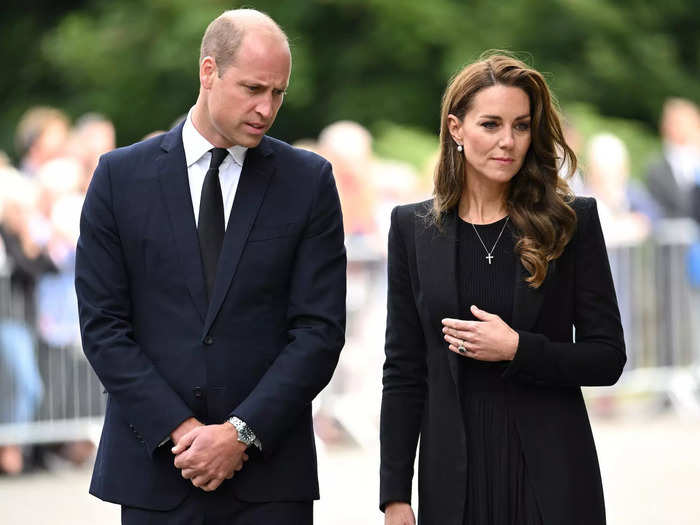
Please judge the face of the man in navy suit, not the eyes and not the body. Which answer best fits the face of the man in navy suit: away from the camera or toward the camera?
toward the camera

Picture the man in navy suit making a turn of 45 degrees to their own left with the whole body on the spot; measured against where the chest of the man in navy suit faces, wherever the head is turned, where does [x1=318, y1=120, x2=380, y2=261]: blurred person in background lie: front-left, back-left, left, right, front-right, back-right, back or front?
back-left

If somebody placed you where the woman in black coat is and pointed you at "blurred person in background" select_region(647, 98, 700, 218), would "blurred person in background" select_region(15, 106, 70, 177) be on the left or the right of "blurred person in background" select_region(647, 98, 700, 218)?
left

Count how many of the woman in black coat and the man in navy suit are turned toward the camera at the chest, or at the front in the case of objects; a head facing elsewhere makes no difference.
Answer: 2

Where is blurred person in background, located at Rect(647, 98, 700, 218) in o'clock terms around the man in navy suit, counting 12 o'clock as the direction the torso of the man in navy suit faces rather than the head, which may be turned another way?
The blurred person in background is roughly at 7 o'clock from the man in navy suit.

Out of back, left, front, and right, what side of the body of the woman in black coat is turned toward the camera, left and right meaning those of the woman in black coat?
front

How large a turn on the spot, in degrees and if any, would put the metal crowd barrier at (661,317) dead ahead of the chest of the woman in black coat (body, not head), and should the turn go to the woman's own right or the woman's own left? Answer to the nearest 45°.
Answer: approximately 180°

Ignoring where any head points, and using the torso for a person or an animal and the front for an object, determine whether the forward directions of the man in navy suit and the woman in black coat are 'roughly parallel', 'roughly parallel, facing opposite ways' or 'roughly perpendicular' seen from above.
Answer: roughly parallel

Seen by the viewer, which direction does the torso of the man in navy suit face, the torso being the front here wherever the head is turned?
toward the camera

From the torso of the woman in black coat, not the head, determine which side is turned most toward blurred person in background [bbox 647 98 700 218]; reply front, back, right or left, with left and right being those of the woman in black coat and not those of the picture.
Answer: back

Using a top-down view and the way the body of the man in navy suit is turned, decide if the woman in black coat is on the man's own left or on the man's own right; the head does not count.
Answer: on the man's own left
